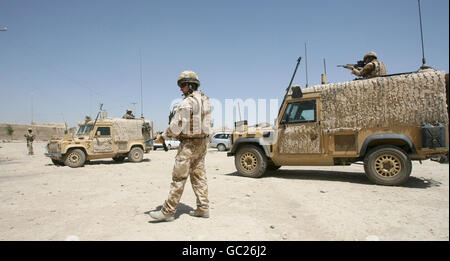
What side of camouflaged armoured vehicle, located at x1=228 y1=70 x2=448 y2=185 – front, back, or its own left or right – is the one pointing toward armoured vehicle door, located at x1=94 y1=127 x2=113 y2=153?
front

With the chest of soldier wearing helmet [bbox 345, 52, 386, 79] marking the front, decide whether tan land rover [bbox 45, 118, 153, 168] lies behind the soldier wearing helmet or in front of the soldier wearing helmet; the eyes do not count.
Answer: in front

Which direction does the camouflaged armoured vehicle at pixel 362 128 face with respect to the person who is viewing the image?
facing to the left of the viewer

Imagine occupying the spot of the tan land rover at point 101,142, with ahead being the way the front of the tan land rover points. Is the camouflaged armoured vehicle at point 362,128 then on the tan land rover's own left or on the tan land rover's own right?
on the tan land rover's own left

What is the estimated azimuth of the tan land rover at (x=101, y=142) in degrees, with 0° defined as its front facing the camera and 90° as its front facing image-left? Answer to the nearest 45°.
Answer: approximately 45°

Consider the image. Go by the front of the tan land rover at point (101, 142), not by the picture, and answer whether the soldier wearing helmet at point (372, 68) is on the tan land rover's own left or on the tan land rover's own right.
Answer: on the tan land rover's own left

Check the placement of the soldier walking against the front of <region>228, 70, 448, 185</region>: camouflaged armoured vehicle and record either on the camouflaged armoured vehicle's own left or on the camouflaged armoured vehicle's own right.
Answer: on the camouflaged armoured vehicle's own left

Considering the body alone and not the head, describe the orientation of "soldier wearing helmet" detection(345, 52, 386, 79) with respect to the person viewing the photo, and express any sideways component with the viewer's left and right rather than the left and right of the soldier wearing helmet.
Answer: facing to the left of the viewer

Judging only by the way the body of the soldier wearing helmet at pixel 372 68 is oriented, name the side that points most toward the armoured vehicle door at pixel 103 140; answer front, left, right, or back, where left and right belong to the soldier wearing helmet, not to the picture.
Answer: front
